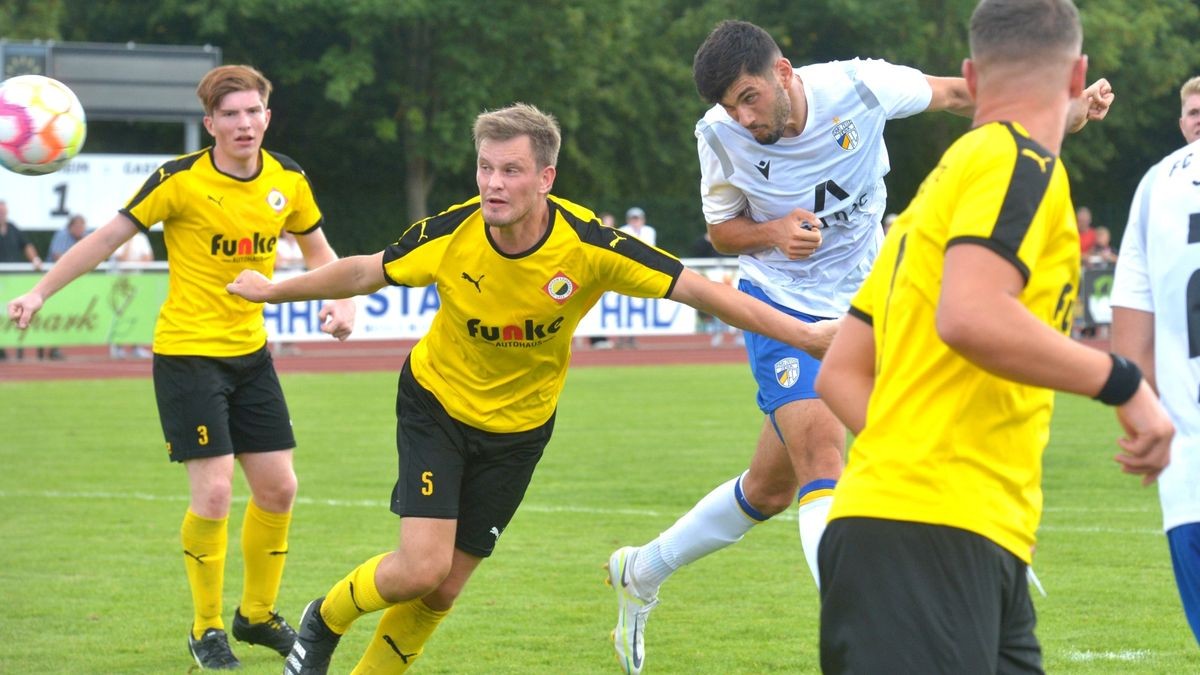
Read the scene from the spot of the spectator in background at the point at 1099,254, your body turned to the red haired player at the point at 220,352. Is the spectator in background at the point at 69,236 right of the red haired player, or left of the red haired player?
right

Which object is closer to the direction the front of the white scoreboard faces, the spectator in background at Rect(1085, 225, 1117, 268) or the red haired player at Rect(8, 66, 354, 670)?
the red haired player

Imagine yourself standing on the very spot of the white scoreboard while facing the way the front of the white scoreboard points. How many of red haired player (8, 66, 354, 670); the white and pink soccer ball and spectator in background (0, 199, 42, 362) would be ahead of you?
3

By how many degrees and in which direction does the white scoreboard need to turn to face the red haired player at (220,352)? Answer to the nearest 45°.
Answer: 0° — it already faces them

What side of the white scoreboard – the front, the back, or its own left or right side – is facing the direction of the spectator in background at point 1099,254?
left

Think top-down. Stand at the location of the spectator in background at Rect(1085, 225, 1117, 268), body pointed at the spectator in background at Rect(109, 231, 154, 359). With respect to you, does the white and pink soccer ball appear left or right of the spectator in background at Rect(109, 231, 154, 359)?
left

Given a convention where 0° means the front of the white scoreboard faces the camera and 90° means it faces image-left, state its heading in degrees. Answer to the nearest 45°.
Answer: approximately 0°

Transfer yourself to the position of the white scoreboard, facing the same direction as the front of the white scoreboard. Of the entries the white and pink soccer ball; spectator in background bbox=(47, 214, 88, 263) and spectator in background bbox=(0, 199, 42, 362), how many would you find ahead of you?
3
